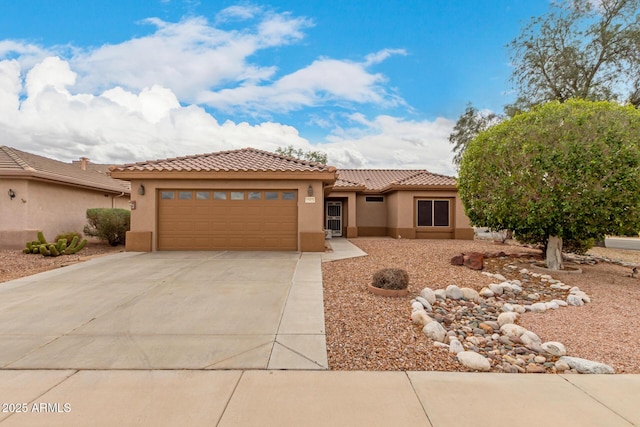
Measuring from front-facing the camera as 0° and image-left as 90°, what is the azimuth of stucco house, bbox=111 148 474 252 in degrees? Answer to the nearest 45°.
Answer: approximately 0°

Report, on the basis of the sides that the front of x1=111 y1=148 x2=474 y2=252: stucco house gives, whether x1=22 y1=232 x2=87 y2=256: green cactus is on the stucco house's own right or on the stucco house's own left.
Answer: on the stucco house's own right

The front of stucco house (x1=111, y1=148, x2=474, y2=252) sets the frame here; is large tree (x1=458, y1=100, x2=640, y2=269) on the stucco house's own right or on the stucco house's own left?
on the stucco house's own left

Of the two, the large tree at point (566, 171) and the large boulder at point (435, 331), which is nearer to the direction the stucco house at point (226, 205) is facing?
the large boulder

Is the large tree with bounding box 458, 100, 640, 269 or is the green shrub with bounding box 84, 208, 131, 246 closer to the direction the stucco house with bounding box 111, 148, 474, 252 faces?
the large tree

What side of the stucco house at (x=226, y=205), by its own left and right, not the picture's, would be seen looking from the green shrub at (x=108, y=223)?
right

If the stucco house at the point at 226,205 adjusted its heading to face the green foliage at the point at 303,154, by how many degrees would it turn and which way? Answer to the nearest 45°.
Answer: approximately 180°

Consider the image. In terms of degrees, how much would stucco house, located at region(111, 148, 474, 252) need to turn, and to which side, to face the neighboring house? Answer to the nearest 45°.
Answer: approximately 90° to its right

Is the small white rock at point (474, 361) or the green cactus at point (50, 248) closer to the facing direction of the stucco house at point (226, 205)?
the small white rock

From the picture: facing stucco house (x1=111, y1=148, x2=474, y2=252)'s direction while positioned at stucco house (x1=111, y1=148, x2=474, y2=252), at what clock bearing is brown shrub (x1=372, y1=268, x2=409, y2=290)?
The brown shrub is roughly at 11 o'clock from the stucco house.

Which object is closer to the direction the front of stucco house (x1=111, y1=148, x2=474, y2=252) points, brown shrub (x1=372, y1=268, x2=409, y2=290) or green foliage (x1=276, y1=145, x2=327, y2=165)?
the brown shrub
